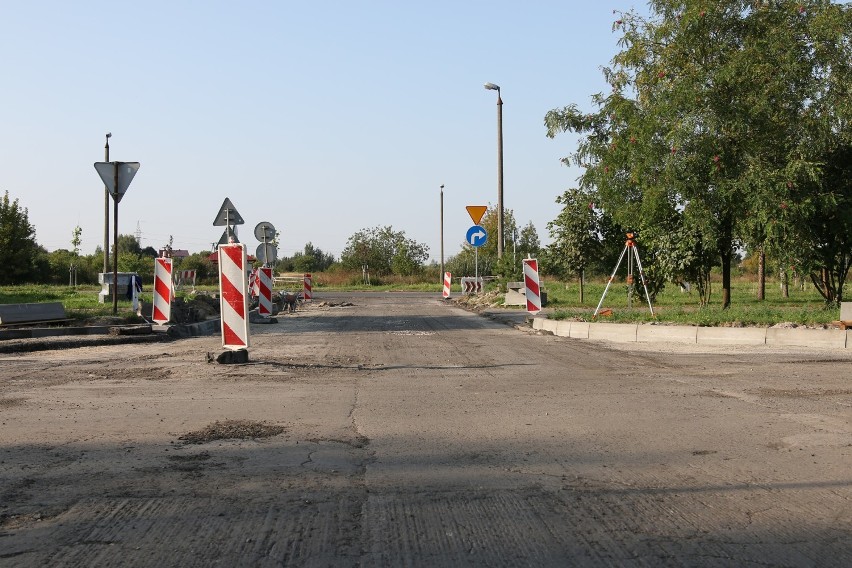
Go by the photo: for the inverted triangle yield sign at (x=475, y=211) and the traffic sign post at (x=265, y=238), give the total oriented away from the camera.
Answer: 1

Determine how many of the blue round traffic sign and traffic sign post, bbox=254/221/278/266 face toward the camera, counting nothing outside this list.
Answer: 1

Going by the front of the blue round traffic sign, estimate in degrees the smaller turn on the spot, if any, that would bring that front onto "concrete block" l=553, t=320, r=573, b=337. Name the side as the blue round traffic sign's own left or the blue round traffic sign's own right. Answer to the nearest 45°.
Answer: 0° — it already faces it

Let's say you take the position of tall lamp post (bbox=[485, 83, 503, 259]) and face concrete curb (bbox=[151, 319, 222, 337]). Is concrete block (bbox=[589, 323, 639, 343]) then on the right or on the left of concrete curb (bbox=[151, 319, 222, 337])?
left

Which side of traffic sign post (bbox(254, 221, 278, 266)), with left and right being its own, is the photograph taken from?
back

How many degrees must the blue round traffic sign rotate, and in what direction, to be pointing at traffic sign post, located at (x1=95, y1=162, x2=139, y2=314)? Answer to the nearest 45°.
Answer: approximately 45° to its right

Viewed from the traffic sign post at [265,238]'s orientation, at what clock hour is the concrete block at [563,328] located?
The concrete block is roughly at 5 o'clock from the traffic sign post.

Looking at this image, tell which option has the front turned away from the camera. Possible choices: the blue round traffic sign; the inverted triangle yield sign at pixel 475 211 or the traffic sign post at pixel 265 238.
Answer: the traffic sign post

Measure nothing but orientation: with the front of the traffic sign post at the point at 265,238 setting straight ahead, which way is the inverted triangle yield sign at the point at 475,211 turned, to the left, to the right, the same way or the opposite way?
the opposite way

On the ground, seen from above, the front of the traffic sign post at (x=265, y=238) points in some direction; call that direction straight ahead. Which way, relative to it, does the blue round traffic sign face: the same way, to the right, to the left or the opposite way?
the opposite way

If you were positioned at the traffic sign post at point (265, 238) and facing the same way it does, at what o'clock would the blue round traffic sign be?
The blue round traffic sign is roughly at 3 o'clock from the traffic sign post.
